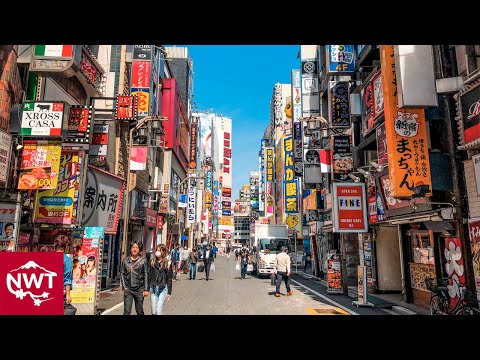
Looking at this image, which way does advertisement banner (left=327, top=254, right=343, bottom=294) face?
toward the camera

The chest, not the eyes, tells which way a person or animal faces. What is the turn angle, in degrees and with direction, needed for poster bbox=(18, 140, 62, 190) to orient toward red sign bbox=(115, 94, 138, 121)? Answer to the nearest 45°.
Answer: approximately 135° to its left

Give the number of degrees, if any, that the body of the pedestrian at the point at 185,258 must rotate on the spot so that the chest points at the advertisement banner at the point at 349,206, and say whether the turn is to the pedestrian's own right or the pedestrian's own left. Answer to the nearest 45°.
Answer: approximately 45° to the pedestrian's own left

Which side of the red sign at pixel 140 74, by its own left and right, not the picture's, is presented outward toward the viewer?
front

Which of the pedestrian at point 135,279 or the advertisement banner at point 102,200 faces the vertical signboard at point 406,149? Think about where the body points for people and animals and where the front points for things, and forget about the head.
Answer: the advertisement banner

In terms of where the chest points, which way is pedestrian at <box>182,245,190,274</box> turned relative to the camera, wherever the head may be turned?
toward the camera

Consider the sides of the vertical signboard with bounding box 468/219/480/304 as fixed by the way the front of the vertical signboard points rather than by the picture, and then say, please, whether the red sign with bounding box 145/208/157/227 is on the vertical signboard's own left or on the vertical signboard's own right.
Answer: on the vertical signboard's own right

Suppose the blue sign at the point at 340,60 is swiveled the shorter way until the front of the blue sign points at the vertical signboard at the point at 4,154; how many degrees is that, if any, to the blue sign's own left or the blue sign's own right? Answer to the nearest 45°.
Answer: approximately 45° to the blue sign's own right

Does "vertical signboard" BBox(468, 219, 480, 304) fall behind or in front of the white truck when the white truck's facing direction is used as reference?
in front

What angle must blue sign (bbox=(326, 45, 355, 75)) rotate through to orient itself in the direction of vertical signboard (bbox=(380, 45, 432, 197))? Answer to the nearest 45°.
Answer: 0° — it already faces it
